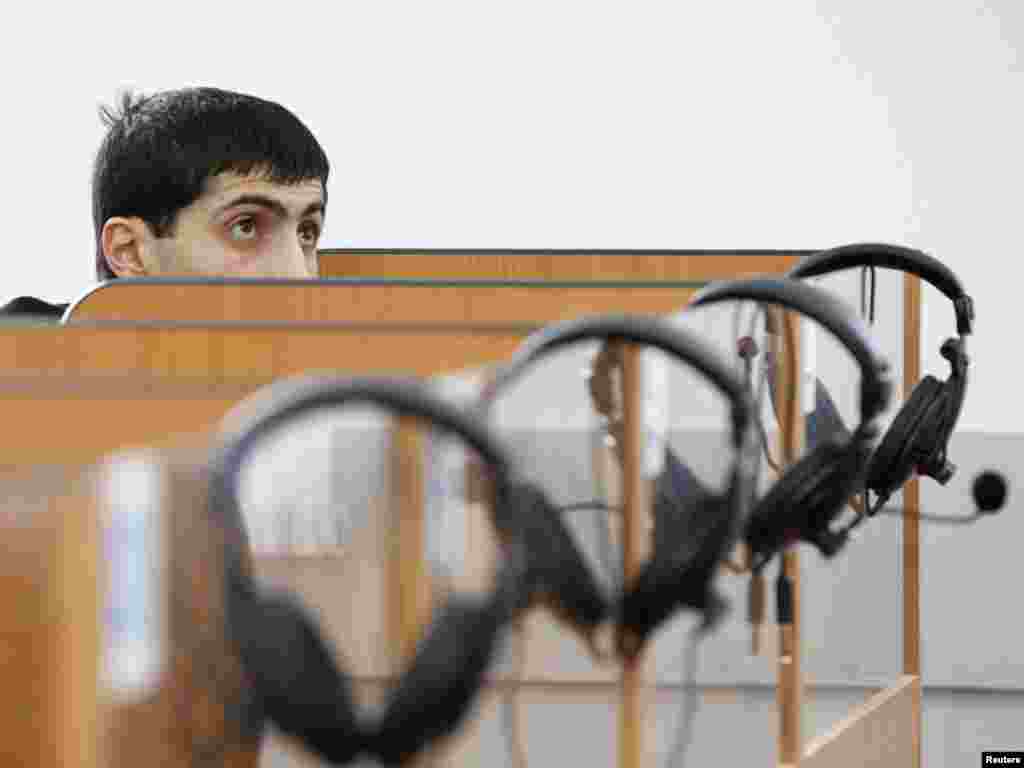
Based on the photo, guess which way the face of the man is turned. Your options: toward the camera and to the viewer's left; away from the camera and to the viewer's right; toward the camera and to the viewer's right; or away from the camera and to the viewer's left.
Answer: toward the camera and to the viewer's right
